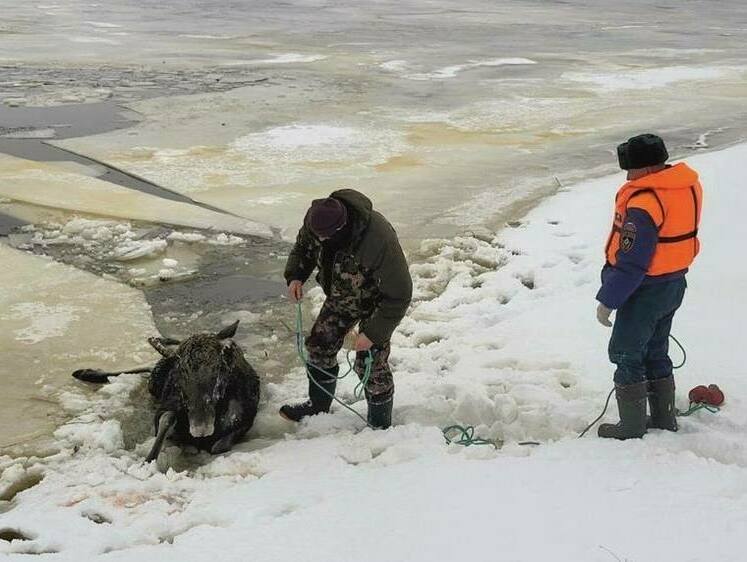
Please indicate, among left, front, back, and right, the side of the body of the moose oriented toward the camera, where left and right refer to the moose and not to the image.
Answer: front

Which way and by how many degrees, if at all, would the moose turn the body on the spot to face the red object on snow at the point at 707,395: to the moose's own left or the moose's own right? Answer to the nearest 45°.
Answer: approximately 90° to the moose's own left

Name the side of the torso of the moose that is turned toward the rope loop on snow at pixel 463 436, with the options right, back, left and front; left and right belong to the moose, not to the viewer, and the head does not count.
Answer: left

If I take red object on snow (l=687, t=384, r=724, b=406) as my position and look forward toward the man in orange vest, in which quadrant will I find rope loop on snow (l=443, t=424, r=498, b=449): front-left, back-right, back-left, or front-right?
front-right

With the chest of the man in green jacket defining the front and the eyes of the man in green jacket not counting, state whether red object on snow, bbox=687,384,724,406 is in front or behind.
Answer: behind

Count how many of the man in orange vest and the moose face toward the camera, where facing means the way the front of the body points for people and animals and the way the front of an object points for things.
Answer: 1

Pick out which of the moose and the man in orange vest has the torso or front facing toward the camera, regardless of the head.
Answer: the moose

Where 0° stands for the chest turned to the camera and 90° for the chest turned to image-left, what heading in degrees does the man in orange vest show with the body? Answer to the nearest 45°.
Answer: approximately 135°

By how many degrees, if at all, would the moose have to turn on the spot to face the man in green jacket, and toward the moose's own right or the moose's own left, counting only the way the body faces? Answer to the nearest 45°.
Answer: approximately 45° to the moose's own left
